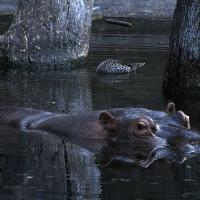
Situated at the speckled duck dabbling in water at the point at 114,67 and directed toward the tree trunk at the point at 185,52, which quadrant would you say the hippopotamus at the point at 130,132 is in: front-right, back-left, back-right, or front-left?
front-right

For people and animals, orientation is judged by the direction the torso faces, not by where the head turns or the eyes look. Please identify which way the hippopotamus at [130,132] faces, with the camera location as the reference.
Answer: facing the viewer and to the right of the viewer

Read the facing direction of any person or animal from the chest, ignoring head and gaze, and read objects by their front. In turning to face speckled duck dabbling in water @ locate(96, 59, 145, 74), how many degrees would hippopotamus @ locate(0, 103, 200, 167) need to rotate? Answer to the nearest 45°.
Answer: approximately 135° to its left
